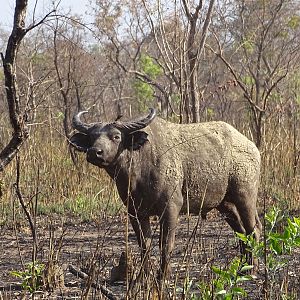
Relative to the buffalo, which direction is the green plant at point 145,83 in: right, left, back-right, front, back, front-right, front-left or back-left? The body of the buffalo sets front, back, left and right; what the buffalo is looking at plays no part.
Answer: back-right

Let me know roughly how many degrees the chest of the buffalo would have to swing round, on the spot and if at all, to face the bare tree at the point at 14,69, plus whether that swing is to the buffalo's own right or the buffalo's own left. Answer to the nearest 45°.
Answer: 0° — it already faces it

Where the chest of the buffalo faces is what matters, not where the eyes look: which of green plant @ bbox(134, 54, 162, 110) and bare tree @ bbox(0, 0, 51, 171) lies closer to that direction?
the bare tree

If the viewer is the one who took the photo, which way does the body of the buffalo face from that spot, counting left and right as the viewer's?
facing the viewer and to the left of the viewer
